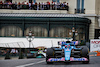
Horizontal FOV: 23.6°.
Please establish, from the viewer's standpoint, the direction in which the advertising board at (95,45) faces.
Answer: facing the viewer

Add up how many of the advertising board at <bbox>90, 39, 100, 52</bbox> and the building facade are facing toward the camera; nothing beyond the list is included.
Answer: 2

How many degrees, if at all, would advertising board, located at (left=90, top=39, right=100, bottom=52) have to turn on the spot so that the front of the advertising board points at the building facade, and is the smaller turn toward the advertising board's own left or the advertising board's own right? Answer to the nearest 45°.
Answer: approximately 135° to the advertising board's own right

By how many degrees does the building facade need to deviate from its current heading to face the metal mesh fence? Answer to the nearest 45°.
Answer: approximately 45° to its right

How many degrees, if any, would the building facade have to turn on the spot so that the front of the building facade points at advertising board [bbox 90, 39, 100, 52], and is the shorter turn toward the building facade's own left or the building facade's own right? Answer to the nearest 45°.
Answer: approximately 45° to the building facade's own left

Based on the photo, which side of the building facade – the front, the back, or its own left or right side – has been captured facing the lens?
front

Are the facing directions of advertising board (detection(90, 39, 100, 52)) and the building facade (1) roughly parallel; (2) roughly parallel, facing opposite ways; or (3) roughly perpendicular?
roughly parallel
